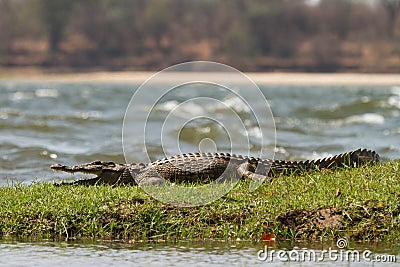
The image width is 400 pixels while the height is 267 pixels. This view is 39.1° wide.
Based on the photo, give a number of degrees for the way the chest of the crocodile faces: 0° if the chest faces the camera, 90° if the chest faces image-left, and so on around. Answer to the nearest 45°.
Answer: approximately 90°
